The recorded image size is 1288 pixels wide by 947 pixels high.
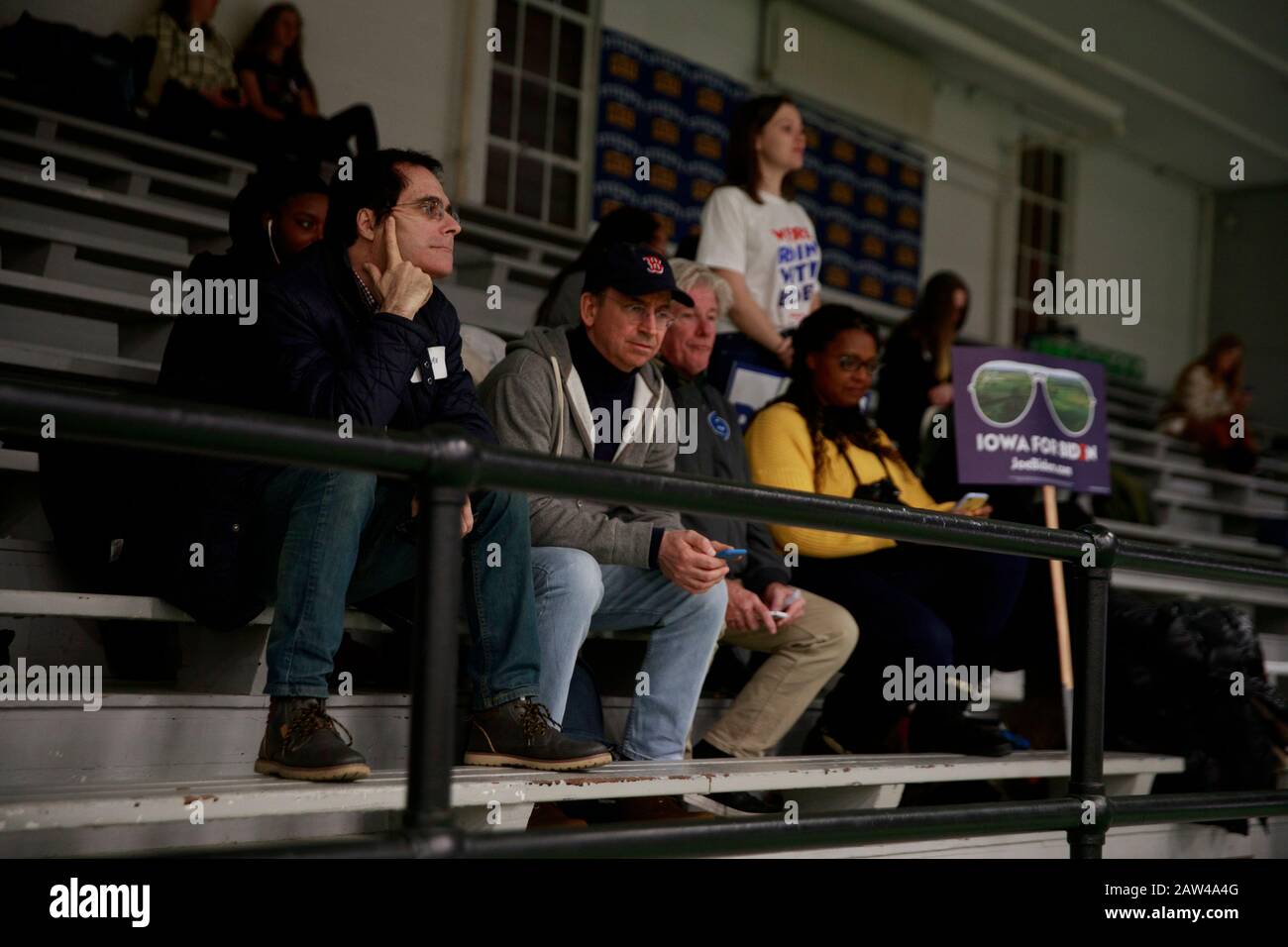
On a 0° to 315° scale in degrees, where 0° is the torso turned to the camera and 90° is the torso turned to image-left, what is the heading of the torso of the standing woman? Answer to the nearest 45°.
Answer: approximately 315°

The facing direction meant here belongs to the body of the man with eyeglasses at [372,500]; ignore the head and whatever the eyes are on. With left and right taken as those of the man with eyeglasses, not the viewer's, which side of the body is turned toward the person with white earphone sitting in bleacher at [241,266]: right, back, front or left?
back

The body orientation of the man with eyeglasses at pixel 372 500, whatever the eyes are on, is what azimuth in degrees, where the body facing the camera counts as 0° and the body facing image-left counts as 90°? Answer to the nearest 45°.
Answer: approximately 315°

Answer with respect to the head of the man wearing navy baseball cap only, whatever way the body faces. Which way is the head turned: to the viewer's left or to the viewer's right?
to the viewer's right

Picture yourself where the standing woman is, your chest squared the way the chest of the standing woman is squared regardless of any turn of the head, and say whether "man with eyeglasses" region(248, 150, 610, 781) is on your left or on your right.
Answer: on your right

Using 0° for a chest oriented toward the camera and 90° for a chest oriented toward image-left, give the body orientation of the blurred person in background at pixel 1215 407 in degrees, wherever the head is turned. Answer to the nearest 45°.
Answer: approximately 315°
